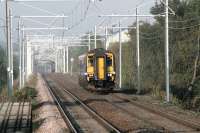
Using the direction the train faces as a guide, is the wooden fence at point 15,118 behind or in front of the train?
in front

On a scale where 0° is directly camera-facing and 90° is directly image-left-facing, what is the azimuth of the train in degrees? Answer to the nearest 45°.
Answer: approximately 0°
